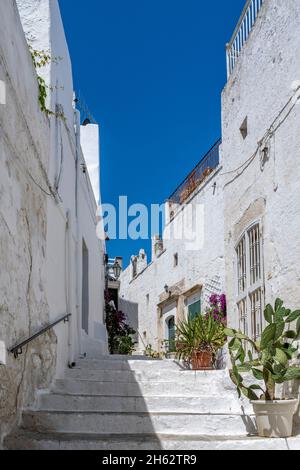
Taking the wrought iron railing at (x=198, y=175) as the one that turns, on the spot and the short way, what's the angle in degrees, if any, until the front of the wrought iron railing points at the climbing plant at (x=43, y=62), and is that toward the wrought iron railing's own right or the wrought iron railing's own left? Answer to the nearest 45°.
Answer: approximately 45° to the wrought iron railing's own left

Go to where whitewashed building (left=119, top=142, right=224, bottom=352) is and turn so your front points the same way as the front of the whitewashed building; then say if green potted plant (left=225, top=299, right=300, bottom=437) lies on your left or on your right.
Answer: on your left

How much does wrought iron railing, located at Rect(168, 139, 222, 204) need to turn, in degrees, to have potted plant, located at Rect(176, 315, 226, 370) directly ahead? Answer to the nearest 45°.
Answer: approximately 45° to its left

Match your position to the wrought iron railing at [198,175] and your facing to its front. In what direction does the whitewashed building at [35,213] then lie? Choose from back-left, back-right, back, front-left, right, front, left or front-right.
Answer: front-left

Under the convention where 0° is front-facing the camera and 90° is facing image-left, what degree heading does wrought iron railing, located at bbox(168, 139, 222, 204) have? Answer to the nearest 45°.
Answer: approximately 45°

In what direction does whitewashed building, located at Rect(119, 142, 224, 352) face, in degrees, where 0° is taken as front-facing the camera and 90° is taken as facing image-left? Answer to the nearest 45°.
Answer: approximately 45°
